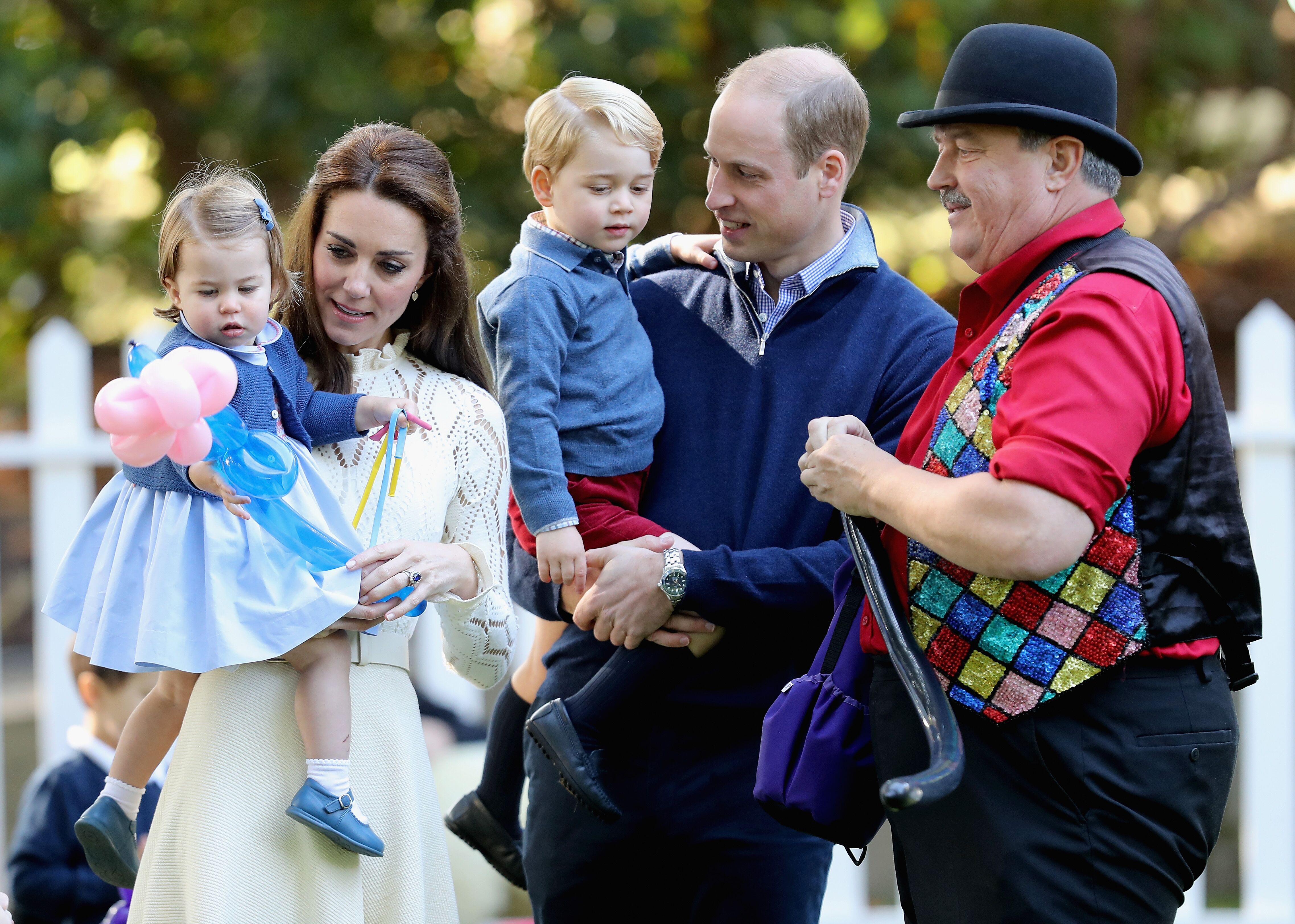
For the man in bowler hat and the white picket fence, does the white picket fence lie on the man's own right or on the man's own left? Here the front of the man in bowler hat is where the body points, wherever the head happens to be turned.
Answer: on the man's own right

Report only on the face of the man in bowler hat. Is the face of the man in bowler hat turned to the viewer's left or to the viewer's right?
to the viewer's left

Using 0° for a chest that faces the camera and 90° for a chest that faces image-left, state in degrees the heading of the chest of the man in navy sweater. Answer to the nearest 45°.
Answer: approximately 45°

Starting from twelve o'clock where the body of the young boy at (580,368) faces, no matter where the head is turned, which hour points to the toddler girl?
The toddler girl is roughly at 3 o'clock from the young boy.

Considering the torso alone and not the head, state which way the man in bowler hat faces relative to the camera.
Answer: to the viewer's left

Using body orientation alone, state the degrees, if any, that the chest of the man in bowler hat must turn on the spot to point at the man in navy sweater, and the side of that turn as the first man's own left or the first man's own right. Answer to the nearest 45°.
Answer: approximately 45° to the first man's own right

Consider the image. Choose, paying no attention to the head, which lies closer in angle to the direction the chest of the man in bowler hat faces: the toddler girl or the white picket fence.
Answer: the toddler girl

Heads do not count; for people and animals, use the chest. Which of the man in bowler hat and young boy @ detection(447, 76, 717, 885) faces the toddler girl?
the man in bowler hat

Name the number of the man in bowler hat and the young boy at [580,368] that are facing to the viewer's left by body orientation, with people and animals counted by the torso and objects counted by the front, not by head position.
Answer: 1
